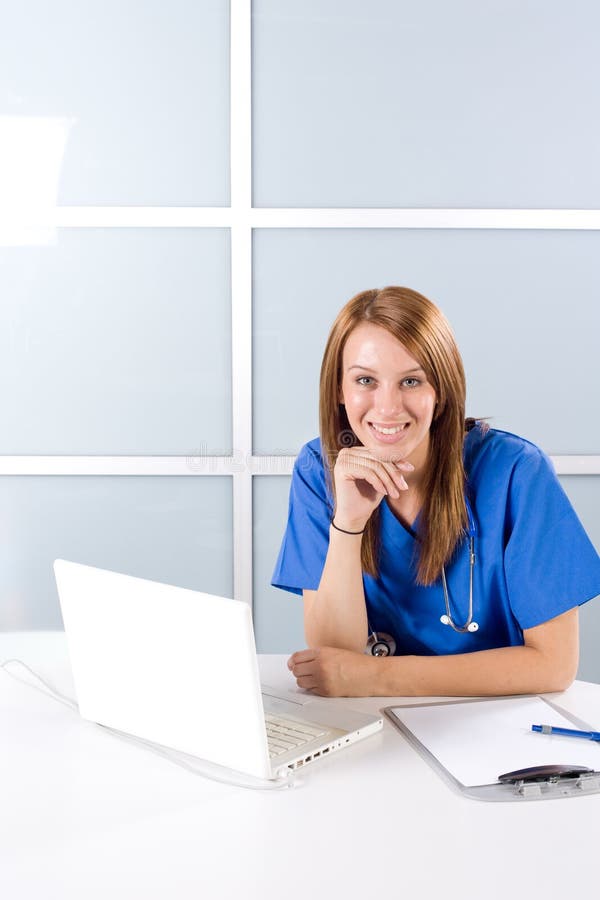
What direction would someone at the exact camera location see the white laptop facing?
facing away from the viewer and to the right of the viewer

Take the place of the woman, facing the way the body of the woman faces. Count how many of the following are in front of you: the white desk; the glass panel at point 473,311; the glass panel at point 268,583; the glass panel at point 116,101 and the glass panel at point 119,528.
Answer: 1

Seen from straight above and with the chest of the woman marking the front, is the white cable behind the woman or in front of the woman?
in front

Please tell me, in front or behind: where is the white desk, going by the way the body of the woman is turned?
in front

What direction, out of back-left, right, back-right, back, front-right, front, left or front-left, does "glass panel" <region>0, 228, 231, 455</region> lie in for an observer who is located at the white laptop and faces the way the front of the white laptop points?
front-left

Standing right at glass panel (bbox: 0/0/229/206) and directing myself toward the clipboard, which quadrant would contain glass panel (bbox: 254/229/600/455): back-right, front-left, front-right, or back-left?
front-left

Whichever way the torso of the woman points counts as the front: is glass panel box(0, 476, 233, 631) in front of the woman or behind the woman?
behind

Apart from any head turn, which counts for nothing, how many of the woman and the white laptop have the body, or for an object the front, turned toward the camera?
1

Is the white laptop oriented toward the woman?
yes

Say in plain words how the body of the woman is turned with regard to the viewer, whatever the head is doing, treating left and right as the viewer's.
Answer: facing the viewer

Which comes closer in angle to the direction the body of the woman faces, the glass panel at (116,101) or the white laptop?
the white laptop

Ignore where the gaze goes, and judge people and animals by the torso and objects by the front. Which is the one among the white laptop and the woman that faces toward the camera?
the woman
